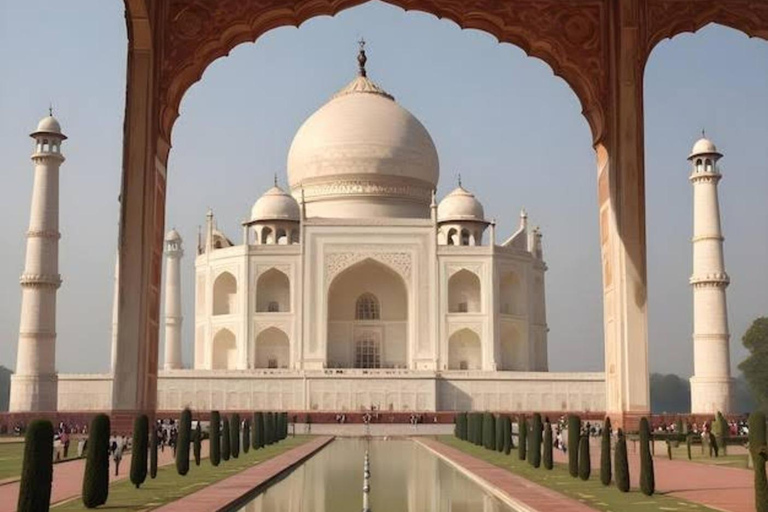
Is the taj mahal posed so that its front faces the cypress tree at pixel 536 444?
yes

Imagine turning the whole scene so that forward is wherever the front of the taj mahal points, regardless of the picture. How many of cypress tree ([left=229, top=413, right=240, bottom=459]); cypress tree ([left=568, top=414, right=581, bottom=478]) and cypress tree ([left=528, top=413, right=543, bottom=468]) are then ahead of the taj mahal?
3

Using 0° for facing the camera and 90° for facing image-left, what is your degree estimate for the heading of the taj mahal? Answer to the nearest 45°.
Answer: approximately 0°

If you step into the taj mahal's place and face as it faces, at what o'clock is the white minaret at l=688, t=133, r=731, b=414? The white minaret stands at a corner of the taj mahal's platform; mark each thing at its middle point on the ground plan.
The white minaret is roughly at 10 o'clock from the taj mahal.

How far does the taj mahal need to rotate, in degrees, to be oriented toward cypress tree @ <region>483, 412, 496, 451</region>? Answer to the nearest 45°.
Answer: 0° — it already faces it

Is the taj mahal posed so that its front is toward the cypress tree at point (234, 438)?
yes

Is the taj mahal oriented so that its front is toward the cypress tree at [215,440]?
yes
